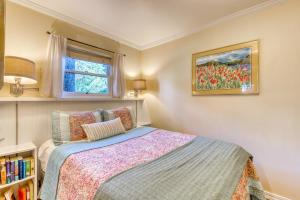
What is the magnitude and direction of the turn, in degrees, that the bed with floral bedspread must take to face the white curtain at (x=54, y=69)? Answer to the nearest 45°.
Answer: approximately 180°

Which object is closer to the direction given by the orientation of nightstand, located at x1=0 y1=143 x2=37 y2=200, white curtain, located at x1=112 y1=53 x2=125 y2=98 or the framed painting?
the framed painting

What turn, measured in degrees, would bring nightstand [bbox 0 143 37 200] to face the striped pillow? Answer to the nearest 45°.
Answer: approximately 45° to its left

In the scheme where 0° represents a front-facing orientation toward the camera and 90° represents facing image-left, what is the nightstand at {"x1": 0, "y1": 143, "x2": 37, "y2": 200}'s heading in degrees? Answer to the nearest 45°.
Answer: approximately 315°

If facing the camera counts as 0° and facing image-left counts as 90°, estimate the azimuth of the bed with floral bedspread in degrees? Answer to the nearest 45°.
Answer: approximately 315°
